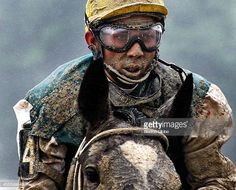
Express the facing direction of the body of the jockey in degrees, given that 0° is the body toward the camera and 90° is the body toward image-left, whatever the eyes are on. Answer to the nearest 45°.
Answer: approximately 0°
